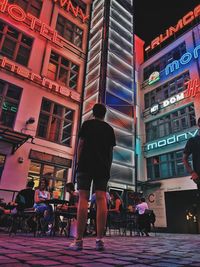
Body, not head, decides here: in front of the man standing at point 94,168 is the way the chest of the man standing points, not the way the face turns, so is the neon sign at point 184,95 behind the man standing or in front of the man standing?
in front

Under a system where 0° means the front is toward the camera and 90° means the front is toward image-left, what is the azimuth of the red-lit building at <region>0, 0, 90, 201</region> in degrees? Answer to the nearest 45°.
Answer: approximately 315°

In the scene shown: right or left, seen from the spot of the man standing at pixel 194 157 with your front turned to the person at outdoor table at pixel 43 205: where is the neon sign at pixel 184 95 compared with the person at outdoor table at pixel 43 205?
right

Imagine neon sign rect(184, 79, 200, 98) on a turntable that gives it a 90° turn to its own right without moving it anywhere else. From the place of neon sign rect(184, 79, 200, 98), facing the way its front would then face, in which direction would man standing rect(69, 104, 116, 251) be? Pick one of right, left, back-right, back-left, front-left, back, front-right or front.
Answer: back-left

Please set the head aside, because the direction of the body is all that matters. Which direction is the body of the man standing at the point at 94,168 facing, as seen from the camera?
away from the camera

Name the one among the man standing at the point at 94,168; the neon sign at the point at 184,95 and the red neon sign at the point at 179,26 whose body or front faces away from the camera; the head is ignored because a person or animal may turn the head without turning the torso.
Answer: the man standing

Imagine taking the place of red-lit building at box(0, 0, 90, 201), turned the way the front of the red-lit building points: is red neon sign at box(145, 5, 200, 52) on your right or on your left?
on your left
